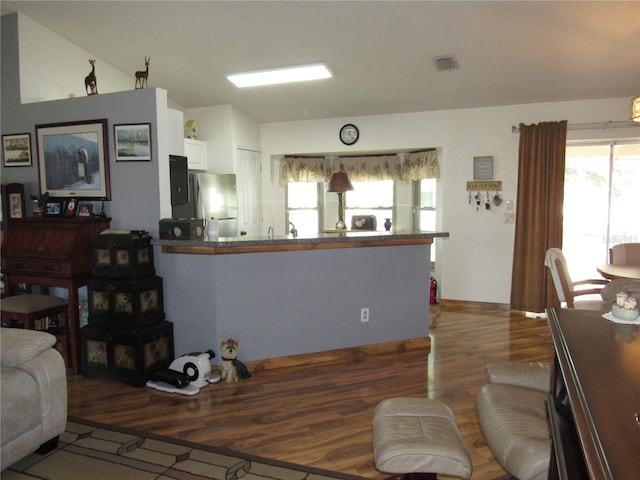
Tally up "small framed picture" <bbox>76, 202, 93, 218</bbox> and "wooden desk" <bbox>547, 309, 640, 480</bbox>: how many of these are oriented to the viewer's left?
1

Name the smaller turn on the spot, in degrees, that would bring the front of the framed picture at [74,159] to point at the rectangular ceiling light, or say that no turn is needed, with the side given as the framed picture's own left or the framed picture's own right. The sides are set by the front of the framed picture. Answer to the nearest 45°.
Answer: approximately 135° to the framed picture's own left

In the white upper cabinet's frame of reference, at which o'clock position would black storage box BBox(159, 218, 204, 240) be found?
The black storage box is roughly at 12 o'clock from the white upper cabinet.

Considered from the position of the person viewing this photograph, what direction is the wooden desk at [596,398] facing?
facing to the left of the viewer

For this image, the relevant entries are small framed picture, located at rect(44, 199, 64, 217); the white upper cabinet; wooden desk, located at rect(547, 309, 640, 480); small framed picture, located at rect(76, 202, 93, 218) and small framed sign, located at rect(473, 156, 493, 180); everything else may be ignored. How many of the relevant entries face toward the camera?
4

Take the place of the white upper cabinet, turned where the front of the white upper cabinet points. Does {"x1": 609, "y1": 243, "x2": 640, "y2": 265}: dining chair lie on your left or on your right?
on your left

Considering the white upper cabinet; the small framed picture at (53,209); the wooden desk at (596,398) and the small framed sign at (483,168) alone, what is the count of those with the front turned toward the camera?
3

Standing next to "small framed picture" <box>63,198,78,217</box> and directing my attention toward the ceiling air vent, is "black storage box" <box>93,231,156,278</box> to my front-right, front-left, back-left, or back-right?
front-right

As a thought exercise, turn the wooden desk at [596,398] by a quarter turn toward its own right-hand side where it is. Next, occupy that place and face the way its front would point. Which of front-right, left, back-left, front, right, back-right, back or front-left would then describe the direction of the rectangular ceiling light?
front-left

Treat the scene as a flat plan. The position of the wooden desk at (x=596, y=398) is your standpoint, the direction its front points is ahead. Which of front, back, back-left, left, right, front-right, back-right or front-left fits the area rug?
front

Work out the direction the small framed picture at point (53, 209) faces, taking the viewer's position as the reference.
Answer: facing the viewer

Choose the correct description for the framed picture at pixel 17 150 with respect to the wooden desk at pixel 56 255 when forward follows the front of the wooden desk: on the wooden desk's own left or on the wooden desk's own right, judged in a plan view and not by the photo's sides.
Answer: on the wooden desk's own right

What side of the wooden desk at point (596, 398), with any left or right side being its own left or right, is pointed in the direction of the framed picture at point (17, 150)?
front

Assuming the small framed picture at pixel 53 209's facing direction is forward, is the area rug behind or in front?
in front

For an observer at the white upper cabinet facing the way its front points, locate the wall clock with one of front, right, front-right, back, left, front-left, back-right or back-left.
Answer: left

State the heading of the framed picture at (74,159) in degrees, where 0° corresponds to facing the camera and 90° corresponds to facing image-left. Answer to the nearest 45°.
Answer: approximately 45°

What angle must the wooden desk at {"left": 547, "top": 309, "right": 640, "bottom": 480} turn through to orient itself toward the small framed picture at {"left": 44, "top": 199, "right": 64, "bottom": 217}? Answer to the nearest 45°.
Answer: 0° — it already faces it

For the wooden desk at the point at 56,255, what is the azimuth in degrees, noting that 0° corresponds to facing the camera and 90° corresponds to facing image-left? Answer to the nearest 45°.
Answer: approximately 45°

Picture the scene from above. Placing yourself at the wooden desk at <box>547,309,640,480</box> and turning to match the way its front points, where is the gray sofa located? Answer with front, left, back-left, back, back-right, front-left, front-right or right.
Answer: front

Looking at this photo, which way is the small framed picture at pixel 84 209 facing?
toward the camera

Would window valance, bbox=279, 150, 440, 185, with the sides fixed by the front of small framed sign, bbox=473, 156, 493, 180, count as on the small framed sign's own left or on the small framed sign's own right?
on the small framed sign's own right

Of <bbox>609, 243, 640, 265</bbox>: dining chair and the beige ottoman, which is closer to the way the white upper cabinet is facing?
the beige ottoman
